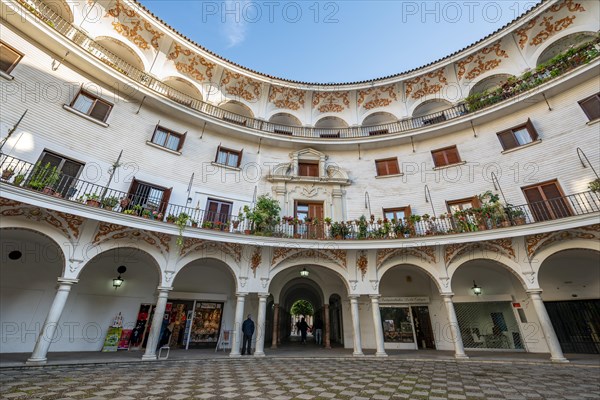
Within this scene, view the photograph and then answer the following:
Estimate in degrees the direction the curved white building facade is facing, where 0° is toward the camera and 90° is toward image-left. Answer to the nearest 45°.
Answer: approximately 0°

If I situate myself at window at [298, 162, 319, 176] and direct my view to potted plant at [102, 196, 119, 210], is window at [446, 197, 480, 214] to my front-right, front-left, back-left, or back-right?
back-left

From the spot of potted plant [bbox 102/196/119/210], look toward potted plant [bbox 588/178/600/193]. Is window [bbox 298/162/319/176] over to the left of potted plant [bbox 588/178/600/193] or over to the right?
left
